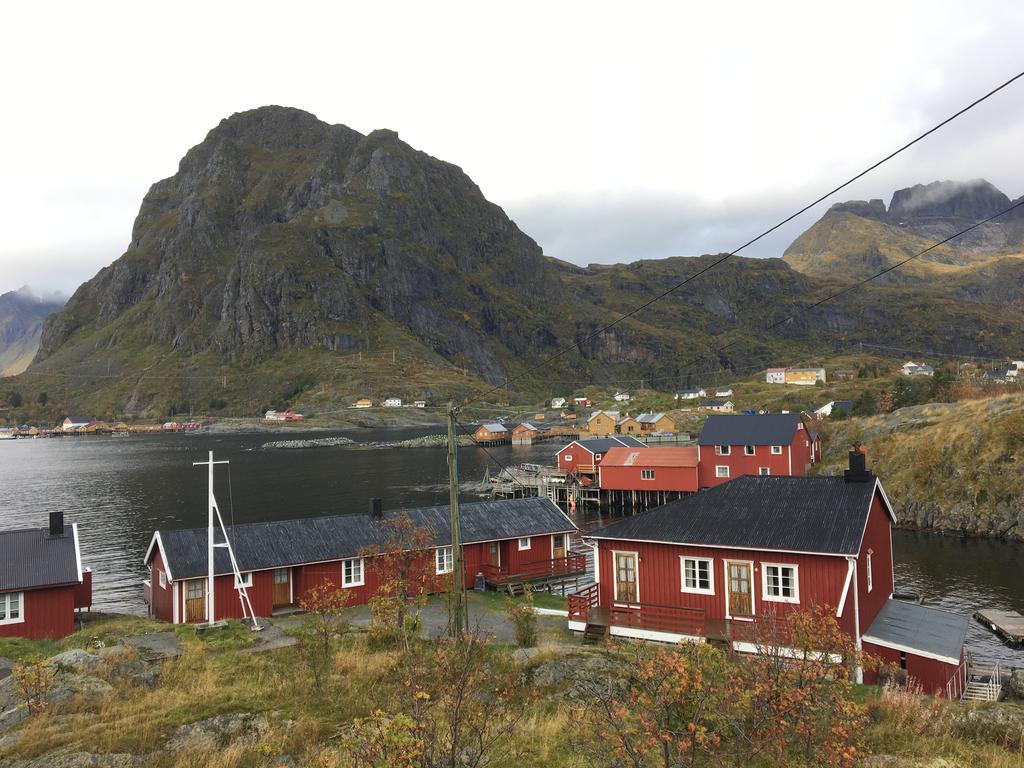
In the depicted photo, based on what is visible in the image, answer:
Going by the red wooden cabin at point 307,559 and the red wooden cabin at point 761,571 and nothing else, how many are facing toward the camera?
2

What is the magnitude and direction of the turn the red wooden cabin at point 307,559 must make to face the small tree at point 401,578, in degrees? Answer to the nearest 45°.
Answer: approximately 45° to its left

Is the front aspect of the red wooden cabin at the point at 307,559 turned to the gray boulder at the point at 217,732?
yes

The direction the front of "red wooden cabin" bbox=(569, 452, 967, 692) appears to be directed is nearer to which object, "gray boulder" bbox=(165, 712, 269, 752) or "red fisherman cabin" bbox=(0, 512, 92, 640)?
the gray boulder

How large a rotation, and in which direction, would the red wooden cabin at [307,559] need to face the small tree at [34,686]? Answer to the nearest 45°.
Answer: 0° — it already faces it

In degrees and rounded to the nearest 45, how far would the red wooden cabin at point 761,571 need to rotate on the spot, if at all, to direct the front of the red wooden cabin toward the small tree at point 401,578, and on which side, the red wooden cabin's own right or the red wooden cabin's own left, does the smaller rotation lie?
approximately 90° to the red wooden cabin's own right

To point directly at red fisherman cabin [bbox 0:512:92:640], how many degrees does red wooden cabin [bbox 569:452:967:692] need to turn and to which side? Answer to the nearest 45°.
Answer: approximately 90° to its right

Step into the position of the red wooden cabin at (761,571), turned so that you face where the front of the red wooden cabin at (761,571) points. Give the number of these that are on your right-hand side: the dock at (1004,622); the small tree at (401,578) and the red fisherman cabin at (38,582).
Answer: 2

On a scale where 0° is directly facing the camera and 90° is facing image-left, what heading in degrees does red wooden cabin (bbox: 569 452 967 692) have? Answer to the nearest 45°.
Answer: approximately 0°

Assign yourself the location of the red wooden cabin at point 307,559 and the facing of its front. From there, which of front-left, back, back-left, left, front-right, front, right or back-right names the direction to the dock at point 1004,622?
left
